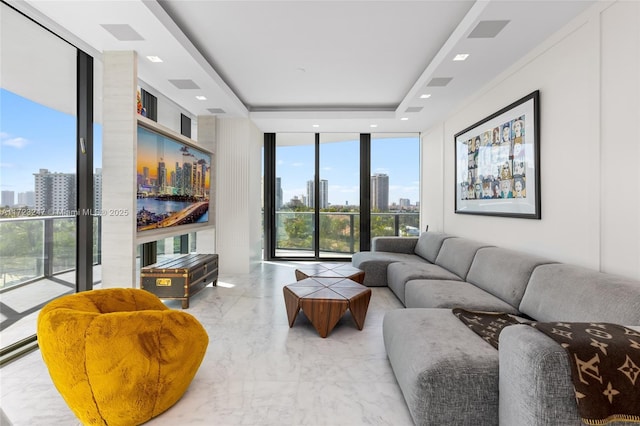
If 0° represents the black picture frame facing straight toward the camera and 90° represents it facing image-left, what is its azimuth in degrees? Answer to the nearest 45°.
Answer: approximately 45°

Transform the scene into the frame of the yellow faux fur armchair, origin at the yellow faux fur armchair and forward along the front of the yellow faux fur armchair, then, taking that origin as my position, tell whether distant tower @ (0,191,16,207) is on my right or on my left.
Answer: on my left

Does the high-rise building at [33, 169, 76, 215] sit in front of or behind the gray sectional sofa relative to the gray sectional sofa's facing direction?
in front

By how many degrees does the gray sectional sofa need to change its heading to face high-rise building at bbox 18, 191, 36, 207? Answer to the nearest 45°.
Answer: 0° — it already faces it

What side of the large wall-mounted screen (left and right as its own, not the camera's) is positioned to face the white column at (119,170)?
right

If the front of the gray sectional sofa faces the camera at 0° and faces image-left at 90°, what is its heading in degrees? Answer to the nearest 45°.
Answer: approximately 90°

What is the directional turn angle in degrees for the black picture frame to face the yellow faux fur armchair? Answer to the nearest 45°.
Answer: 0° — it already faces it

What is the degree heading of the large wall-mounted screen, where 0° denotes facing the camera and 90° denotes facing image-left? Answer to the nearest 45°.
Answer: approximately 315°

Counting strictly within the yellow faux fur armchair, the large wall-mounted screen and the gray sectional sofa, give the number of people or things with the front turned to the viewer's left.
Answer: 1

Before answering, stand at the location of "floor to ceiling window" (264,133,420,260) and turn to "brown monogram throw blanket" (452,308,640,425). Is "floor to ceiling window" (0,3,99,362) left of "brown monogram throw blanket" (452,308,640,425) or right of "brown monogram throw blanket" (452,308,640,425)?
right
